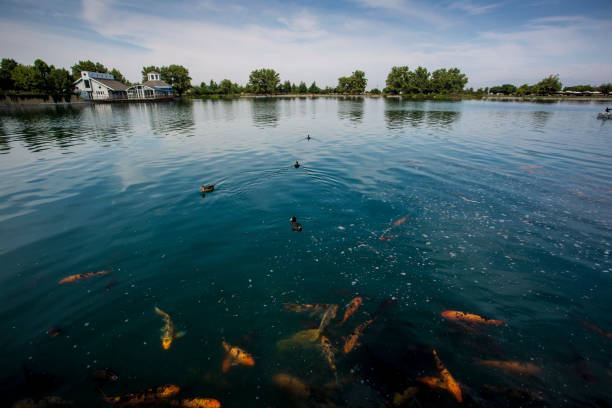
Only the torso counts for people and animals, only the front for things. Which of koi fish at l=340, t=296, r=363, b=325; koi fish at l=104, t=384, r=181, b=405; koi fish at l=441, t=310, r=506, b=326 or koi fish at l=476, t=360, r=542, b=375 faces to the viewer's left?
koi fish at l=441, t=310, r=506, b=326

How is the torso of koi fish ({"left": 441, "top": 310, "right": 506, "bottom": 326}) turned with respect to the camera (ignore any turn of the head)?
to the viewer's left

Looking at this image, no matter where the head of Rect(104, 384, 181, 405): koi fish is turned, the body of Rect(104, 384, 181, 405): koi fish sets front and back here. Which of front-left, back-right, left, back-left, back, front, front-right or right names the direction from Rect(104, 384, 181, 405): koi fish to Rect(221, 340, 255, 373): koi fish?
front

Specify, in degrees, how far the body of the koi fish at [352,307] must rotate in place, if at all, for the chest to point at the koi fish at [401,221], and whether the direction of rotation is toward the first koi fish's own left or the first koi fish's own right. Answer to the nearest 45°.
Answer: approximately 45° to the first koi fish's own left

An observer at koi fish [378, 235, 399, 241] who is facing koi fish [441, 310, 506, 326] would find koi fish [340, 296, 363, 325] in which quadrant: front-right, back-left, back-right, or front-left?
front-right

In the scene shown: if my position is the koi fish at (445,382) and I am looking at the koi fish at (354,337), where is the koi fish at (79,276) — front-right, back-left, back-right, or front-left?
front-left

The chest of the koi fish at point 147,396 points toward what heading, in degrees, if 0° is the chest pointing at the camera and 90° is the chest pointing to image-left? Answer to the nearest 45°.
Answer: approximately 270°

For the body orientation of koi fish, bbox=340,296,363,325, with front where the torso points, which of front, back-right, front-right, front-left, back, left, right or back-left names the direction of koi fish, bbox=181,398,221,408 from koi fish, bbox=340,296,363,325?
back
